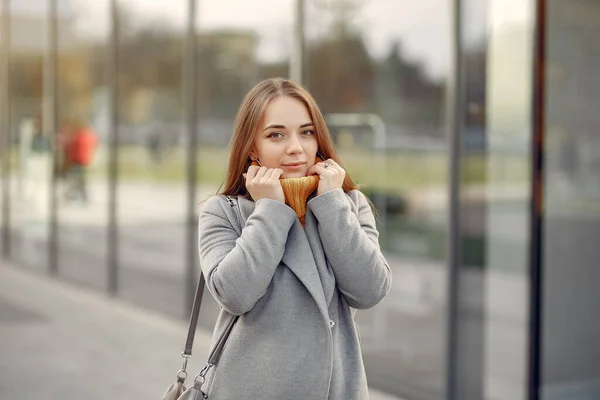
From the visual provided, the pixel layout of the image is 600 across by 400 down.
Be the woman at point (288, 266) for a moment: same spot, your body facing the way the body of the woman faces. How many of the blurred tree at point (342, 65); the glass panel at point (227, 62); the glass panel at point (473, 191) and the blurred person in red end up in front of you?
0

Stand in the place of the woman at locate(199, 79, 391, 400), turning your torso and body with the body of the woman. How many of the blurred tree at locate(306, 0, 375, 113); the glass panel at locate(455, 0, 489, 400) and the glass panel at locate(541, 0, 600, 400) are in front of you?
0

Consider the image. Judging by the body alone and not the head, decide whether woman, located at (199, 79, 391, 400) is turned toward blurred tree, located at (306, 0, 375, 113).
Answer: no

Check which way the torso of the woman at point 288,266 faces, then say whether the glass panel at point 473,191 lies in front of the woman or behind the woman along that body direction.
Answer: behind

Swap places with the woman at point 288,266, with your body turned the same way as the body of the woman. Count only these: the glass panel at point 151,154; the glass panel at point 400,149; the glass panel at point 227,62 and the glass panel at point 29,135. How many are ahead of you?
0

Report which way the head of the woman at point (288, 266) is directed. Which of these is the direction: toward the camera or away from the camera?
toward the camera

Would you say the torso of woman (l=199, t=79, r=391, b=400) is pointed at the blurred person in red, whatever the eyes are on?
no

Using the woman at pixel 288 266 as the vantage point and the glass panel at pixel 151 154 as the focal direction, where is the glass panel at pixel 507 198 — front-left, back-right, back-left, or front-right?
front-right

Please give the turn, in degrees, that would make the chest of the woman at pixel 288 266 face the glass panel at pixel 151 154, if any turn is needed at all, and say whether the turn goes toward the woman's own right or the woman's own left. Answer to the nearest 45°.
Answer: approximately 180°

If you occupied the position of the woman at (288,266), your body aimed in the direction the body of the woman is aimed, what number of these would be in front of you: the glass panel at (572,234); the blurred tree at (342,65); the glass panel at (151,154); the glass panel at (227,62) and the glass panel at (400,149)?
0

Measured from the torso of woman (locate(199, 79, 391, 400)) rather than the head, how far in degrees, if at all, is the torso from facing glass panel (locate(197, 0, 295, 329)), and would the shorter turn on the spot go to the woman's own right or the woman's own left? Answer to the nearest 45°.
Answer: approximately 180°

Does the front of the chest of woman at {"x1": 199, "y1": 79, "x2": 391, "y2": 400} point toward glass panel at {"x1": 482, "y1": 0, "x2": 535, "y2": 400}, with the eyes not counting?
no

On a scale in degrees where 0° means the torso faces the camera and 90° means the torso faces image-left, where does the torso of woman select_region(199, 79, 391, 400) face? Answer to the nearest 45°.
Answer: approximately 0°

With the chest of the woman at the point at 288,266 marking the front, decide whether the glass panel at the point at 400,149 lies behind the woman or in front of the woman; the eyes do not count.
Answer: behind

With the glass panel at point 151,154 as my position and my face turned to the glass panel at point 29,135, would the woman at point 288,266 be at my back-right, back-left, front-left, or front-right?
back-left

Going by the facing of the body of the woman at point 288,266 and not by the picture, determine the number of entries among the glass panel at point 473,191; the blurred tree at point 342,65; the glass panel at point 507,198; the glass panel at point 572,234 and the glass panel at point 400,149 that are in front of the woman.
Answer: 0
